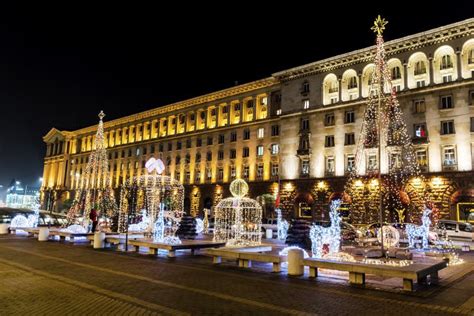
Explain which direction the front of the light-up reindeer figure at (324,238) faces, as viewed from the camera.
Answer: facing away from the viewer and to the right of the viewer

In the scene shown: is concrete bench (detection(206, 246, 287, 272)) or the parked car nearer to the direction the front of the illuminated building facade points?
the concrete bench

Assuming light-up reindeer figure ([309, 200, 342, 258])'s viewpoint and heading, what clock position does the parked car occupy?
The parked car is roughly at 12 o'clock from the light-up reindeer figure.

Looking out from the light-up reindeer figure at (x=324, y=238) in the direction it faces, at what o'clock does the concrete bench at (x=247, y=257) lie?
The concrete bench is roughly at 5 o'clock from the light-up reindeer figure.

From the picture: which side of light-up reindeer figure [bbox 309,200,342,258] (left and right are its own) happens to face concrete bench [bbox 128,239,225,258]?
back

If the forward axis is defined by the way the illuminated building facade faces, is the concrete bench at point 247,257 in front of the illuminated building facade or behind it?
in front

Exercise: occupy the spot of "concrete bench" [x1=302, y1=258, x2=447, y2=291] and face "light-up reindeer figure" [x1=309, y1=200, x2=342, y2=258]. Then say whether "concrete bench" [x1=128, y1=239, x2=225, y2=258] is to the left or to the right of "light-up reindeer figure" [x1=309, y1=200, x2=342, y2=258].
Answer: left

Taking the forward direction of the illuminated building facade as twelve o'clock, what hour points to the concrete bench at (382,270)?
The concrete bench is roughly at 11 o'clock from the illuminated building facade.

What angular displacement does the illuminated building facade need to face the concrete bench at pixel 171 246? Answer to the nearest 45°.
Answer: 0° — it already faces it

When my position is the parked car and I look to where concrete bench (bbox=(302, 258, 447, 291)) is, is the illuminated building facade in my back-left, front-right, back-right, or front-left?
back-right

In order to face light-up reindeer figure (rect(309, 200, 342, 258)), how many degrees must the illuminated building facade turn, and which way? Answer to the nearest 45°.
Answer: approximately 45° to its left

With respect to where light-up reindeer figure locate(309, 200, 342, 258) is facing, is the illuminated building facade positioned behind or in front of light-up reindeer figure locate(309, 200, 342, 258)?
behind
